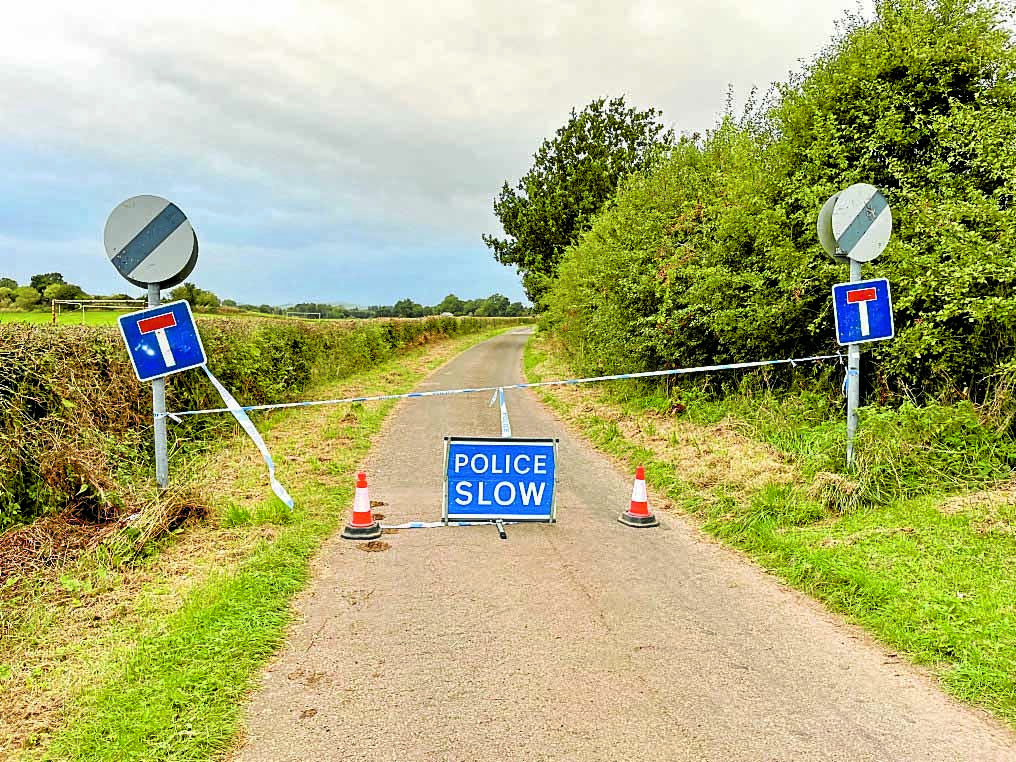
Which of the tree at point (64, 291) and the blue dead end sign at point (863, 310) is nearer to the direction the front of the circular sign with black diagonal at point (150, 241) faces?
the blue dead end sign

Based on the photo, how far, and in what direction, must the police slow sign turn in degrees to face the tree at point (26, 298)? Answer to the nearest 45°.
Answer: approximately 135° to its right

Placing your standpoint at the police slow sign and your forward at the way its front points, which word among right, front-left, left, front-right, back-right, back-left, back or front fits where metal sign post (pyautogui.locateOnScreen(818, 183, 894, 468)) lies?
left

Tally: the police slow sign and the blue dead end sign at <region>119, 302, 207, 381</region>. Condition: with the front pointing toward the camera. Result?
2

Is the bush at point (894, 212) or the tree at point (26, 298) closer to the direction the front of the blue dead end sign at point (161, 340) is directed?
the bush

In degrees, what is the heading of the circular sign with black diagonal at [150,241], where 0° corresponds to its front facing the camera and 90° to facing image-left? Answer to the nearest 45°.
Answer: approximately 0°

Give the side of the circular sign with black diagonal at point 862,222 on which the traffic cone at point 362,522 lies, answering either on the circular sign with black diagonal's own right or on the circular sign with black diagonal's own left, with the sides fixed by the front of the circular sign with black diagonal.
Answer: on the circular sign with black diagonal's own right

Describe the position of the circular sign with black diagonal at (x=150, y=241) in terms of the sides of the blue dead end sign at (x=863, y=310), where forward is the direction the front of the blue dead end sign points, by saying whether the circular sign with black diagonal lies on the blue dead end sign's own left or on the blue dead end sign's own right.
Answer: on the blue dead end sign's own right
